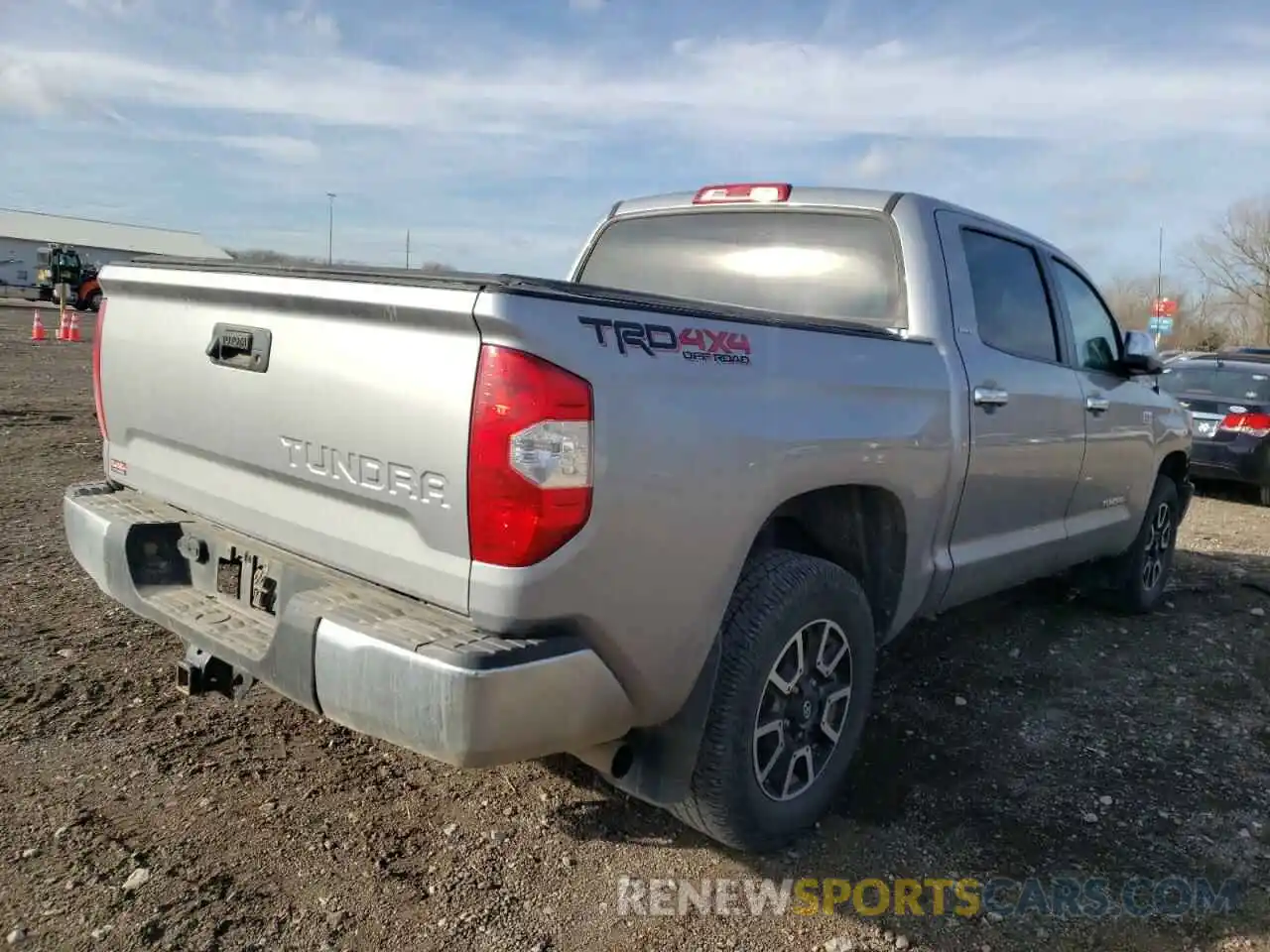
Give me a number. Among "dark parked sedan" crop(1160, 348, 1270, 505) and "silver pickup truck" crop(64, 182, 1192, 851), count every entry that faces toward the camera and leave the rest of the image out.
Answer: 0

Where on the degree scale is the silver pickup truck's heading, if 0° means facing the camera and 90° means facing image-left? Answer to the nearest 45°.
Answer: approximately 225°

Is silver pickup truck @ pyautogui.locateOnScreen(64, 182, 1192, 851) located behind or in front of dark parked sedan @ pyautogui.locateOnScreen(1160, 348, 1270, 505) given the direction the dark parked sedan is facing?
behind

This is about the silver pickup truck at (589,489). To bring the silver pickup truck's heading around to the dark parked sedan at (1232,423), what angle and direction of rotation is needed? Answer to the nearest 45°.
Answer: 0° — it already faces it

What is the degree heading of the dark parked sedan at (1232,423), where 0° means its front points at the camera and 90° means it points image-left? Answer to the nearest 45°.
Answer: approximately 225°
